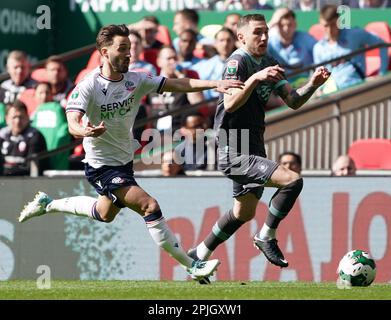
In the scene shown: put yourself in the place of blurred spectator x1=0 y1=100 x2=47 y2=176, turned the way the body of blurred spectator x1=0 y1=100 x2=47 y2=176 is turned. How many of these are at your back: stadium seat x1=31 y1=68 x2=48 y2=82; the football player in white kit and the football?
1

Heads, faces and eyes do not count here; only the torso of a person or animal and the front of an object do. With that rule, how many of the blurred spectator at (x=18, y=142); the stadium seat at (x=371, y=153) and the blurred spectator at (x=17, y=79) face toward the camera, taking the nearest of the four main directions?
3

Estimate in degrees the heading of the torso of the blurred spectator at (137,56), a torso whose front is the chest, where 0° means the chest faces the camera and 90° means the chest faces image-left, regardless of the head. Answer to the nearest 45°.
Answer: approximately 0°

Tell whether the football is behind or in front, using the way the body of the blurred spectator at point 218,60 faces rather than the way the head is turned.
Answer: in front

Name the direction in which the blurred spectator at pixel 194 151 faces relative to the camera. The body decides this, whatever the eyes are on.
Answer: toward the camera

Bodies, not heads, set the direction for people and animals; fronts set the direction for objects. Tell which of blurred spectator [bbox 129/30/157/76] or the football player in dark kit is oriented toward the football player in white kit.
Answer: the blurred spectator

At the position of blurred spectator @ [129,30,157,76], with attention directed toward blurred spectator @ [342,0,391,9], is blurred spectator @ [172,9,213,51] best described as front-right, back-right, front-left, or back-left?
front-left

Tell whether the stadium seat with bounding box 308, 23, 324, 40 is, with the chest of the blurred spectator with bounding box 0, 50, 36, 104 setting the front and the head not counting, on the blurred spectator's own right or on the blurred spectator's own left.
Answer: on the blurred spectator's own left
